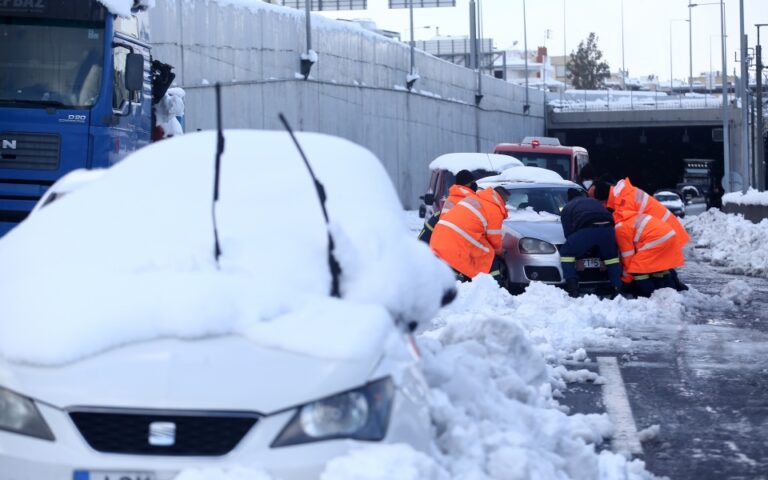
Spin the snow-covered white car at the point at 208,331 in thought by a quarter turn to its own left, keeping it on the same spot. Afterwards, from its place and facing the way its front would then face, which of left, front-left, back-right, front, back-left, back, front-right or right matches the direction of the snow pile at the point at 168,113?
back-left

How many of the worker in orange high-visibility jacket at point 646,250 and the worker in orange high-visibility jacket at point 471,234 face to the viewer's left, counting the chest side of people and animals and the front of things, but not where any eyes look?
1

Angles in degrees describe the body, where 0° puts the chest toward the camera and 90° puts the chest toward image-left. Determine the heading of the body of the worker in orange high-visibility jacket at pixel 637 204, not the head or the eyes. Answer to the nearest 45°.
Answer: approximately 90°

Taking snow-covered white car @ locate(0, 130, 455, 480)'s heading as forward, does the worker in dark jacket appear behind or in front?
behind

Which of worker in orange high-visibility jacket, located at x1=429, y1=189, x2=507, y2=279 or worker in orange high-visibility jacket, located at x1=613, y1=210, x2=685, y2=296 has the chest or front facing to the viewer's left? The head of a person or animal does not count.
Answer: worker in orange high-visibility jacket, located at x1=613, y1=210, x2=685, y2=296

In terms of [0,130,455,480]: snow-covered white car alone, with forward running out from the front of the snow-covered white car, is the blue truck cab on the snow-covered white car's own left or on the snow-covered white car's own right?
on the snow-covered white car's own right

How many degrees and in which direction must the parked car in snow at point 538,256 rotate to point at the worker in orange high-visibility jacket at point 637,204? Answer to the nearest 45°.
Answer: approximately 45° to its left

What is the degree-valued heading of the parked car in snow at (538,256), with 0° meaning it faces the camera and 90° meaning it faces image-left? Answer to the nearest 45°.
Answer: approximately 315°

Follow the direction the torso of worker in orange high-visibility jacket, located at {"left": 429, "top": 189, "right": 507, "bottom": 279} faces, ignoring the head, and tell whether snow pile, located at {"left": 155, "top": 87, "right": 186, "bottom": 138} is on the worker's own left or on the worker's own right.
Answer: on the worker's own left

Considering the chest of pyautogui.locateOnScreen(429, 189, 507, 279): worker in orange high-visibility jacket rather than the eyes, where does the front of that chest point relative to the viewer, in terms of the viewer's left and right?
facing away from the viewer and to the right of the viewer
